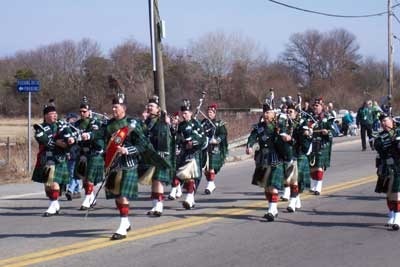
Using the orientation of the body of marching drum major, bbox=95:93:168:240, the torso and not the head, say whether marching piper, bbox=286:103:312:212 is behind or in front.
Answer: behind

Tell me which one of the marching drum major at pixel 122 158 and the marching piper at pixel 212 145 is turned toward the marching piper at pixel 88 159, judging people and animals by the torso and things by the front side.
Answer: the marching piper at pixel 212 145

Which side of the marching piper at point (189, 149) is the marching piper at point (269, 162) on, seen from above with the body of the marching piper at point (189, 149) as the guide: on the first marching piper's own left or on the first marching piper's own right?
on the first marching piper's own left

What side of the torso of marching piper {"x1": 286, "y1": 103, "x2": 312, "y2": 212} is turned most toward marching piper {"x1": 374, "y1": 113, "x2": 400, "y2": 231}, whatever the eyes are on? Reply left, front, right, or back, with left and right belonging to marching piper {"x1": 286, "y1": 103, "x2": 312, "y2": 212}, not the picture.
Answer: left

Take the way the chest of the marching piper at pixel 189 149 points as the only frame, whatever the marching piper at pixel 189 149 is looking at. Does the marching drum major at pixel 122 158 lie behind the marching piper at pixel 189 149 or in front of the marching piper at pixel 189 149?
in front

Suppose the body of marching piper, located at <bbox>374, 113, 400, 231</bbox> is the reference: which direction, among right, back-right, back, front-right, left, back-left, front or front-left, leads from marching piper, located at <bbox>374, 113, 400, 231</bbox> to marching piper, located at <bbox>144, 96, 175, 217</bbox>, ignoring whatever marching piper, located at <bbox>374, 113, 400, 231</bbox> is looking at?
front-right

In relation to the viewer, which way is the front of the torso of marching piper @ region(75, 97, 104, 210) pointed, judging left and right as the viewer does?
facing the viewer and to the left of the viewer

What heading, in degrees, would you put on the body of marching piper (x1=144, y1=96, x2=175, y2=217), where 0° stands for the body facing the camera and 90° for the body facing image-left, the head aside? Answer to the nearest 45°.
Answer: approximately 45°

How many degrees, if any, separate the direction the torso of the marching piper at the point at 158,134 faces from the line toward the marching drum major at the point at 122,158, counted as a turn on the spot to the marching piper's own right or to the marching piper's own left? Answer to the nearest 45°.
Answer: approximately 45° to the marching piper's own left

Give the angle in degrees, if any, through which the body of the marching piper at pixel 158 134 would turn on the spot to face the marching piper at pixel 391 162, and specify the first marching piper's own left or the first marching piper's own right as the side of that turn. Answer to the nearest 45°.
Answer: approximately 90° to the first marching piper's own left

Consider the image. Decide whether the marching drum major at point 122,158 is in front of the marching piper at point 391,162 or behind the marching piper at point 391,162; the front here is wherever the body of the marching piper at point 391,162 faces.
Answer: in front

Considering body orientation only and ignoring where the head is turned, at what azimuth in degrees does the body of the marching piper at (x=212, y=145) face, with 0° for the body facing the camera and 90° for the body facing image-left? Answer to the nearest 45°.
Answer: approximately 45°
